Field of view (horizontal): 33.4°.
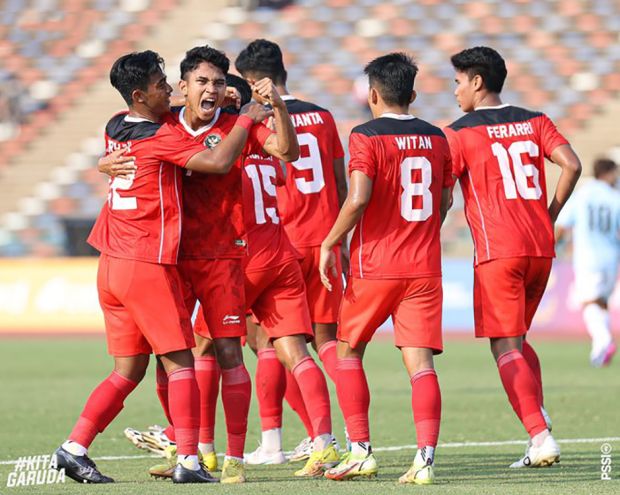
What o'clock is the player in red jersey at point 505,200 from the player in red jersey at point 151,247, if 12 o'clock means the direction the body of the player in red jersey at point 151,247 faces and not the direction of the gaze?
the player in red jersey at point 505,200 is roughly at 1 o'clock from the player in red jersey at point 151,247.

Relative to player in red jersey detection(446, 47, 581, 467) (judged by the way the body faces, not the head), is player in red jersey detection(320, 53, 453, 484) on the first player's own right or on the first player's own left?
on the first player's own left

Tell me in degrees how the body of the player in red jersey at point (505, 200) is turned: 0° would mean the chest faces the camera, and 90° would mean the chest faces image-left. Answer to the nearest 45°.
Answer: approximately 135°

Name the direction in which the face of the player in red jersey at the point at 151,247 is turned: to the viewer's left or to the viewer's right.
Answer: to the viewer's right

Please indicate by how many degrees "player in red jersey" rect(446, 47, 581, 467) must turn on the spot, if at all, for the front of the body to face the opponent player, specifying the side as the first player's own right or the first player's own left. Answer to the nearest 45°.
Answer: approximately 45° to the first player's own right

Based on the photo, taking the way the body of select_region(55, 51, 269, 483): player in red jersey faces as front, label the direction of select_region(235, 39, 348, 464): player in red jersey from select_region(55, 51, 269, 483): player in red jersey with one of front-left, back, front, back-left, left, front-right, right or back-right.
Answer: front

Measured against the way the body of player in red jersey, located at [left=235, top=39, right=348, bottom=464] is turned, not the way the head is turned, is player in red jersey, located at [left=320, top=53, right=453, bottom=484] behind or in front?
behind

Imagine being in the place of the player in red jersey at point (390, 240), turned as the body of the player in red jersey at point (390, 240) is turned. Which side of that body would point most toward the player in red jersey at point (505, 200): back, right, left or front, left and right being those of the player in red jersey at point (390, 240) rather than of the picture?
right

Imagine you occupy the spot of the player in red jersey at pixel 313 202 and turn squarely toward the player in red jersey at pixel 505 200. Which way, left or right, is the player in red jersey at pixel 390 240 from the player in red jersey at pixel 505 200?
right

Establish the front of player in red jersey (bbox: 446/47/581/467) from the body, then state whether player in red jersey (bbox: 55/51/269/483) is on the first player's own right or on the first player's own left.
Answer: on the first player's own left

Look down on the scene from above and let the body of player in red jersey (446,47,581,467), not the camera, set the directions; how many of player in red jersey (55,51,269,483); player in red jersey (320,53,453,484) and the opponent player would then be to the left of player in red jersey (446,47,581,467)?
2

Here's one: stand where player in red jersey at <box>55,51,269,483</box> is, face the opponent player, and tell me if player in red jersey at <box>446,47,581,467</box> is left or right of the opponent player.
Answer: right

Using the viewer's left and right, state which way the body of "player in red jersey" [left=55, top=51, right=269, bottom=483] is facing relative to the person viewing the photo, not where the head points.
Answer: facing away from the viewer and to the right of the viewer
